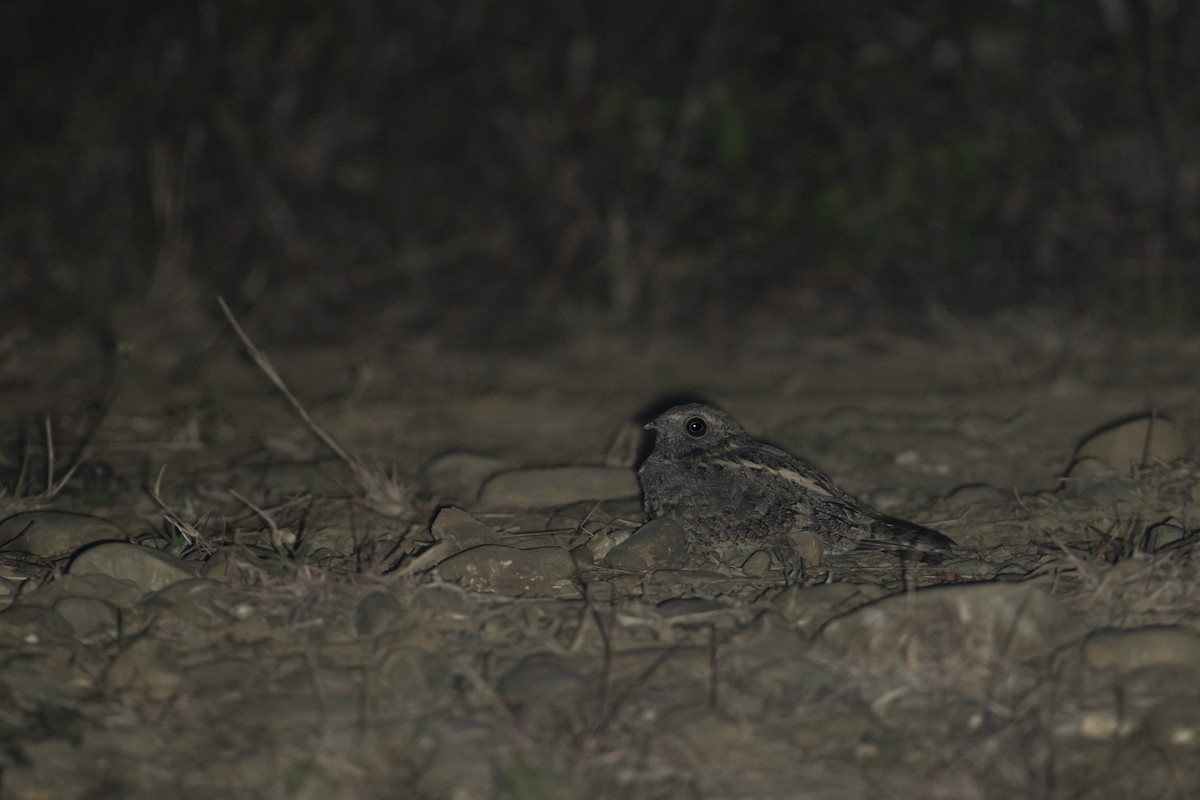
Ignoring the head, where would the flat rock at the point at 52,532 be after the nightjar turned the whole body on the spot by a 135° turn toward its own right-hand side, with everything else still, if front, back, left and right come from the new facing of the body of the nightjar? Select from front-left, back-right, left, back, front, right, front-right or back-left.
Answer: back-left

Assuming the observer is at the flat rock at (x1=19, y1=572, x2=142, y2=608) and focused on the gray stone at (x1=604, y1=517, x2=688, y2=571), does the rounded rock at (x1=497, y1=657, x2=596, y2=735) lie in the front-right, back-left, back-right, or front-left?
front-right

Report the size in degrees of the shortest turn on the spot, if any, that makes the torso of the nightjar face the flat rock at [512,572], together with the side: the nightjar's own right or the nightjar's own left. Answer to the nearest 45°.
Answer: approximately 45° to the nightjar's own left

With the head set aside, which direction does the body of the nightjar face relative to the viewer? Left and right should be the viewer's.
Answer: facing to the left of the viewer

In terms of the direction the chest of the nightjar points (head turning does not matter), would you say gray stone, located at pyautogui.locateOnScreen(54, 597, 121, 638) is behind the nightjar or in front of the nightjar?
in front

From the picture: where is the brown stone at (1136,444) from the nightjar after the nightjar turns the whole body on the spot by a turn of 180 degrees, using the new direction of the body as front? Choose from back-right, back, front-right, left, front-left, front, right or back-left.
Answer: front-left

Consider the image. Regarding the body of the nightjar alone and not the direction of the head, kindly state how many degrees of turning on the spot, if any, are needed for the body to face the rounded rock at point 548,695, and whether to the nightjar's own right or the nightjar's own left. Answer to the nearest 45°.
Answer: approximately 90° to the nightjar's own left

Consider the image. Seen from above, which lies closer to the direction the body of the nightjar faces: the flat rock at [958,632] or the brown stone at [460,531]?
the brown stone

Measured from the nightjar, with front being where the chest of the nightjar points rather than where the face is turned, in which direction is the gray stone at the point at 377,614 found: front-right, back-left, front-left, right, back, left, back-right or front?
front-left

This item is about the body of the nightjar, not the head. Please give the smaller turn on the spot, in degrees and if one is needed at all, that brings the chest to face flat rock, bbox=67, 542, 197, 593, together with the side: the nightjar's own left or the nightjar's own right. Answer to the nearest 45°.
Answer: approximately 45° to the nightjar's own left

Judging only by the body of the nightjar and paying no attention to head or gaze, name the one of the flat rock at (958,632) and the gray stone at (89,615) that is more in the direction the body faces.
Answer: the gray stone

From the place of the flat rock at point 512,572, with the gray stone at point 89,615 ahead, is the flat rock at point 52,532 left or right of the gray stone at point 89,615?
right

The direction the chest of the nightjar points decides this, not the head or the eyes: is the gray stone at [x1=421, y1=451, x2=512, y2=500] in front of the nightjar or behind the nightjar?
in front

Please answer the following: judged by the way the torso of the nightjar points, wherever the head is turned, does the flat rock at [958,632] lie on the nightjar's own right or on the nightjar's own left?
on the nightjar's own left

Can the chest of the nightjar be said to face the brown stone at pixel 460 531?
yes
